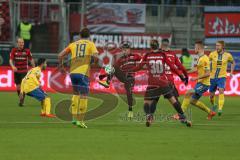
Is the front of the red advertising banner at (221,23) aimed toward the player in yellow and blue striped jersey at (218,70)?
yes

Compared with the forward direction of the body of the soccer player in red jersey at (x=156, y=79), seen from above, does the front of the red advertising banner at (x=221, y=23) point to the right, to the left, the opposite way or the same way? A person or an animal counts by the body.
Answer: the opposite way

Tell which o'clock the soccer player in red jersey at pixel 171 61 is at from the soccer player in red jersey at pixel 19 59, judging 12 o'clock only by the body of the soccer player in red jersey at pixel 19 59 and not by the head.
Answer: the soccer player in red jersey at pixel 171 61 is roughly at 11 o'clock from the soccer player in red jersey at pixel 19 59.

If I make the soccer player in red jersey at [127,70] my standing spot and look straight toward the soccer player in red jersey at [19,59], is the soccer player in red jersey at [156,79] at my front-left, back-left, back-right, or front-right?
back-left

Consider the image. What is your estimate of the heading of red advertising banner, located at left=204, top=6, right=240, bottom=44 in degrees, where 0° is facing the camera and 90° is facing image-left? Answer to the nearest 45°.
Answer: approximately 0°

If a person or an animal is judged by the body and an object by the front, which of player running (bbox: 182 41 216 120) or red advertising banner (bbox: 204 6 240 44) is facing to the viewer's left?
the player running

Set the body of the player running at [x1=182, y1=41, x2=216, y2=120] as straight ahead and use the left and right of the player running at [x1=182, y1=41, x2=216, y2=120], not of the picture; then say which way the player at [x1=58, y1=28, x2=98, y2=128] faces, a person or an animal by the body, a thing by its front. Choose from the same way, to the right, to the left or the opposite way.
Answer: to the right
